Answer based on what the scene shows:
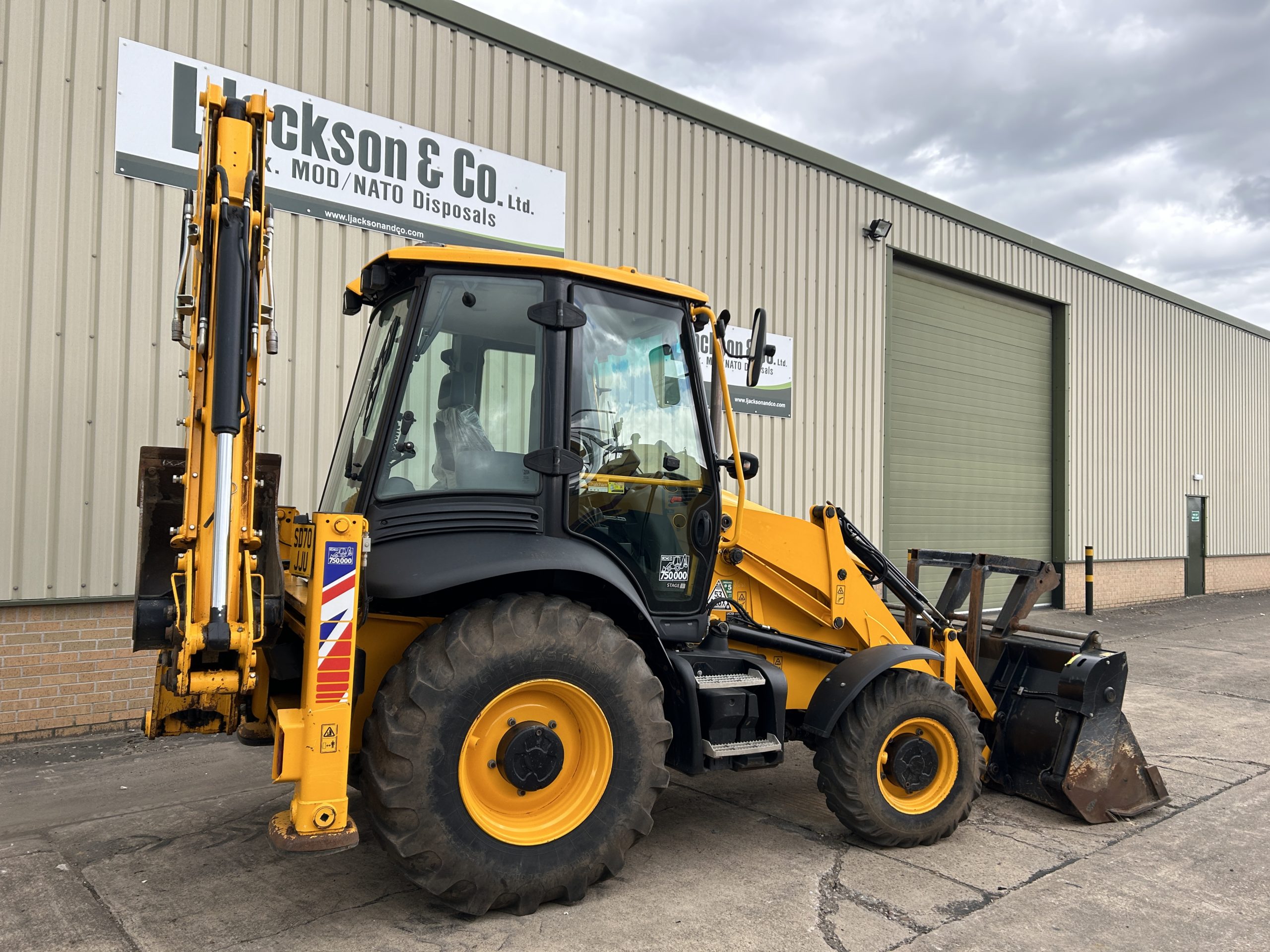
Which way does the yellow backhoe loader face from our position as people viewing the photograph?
facing away from the viewer and to the right of the viewer

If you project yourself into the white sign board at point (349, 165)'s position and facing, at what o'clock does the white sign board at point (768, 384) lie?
the white sign board at point (768, 384) is roughly at 10 o'clock from the white sign board at point (349, 165).

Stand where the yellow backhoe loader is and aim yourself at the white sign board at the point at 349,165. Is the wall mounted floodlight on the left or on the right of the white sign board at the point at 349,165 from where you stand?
right

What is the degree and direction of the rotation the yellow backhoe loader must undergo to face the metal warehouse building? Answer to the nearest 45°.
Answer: approximately 45° to its left

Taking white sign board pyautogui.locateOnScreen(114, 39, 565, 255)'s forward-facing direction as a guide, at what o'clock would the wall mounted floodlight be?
The wall mounted floodlight is roughly at 10 o'clock from the white sign board.

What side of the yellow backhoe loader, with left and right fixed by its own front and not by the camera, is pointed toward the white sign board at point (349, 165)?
left

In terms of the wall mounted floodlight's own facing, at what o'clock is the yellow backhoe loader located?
The yellow backhoe loader is roughly at 2 o'clock from the wall mounted floodlight.

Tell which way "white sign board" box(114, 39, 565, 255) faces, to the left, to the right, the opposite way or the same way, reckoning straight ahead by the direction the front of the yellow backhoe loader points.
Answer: to the right
